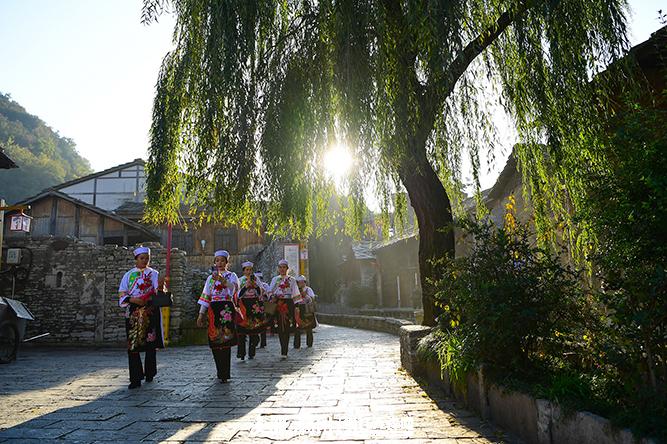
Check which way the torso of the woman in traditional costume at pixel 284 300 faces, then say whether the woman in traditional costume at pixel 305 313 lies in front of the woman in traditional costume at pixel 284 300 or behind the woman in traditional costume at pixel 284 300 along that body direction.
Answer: behind

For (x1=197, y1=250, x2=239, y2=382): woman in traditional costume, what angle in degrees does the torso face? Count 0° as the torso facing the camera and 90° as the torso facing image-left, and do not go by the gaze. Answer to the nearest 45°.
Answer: approximately 0°

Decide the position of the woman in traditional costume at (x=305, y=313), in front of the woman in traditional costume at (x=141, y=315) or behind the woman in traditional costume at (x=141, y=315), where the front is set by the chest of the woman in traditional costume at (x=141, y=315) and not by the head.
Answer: behind

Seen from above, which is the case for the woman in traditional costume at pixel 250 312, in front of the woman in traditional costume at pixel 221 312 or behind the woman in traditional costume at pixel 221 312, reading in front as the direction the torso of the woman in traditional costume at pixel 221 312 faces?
behind
